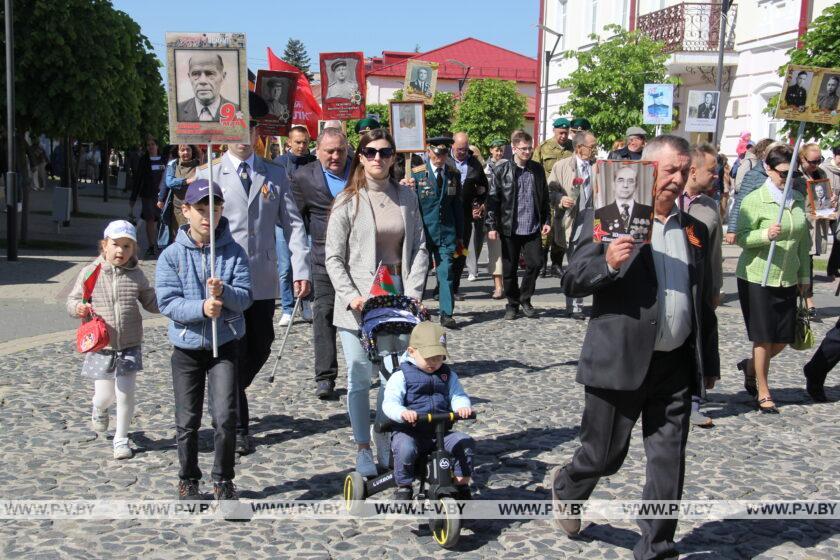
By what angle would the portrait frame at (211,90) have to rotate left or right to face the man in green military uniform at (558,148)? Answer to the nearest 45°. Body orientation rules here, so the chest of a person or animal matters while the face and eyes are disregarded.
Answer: approximately 135° to its left

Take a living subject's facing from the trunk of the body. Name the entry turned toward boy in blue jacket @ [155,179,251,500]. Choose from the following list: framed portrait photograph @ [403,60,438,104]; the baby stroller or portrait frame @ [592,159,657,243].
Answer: the framed portrait photograph

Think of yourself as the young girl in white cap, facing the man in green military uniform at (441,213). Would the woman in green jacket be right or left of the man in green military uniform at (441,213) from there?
right

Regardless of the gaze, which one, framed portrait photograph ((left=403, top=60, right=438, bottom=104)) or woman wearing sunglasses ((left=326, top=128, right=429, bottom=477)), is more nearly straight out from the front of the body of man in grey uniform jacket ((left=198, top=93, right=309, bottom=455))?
the woman wearing sunglasses

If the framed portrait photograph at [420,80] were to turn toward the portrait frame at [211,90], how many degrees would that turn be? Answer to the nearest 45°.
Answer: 0° — it already faces it

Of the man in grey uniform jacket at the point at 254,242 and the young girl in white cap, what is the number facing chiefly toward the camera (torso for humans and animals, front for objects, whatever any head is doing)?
2

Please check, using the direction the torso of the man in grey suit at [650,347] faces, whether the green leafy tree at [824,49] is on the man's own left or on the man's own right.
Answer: on the man's own left

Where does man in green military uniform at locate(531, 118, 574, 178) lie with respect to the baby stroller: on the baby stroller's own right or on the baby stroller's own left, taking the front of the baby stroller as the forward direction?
on the baby stroller's own left

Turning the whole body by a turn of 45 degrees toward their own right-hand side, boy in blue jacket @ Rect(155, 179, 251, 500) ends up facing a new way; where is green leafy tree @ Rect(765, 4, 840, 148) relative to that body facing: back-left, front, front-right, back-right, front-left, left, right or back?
back

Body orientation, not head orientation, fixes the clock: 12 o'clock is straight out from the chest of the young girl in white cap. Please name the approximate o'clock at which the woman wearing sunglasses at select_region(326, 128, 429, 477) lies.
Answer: The woman wearing sunglasses is roughly at 10 o'clock from the young girl in white cap.
